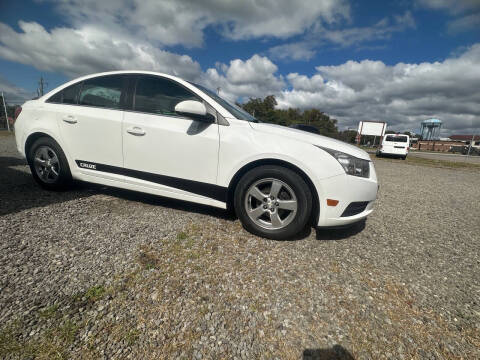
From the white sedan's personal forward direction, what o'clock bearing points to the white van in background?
The white van in background is roughly at 9 o'clock from the white sedan.

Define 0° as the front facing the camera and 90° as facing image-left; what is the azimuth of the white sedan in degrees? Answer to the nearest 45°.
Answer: approximately 315°

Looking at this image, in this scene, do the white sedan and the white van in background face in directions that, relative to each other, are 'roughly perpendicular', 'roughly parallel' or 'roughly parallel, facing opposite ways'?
roughly perpendicular

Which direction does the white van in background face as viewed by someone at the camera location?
facing away from the viewer

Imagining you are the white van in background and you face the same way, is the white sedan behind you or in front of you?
behind

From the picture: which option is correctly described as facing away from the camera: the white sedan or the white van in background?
the white van in background
